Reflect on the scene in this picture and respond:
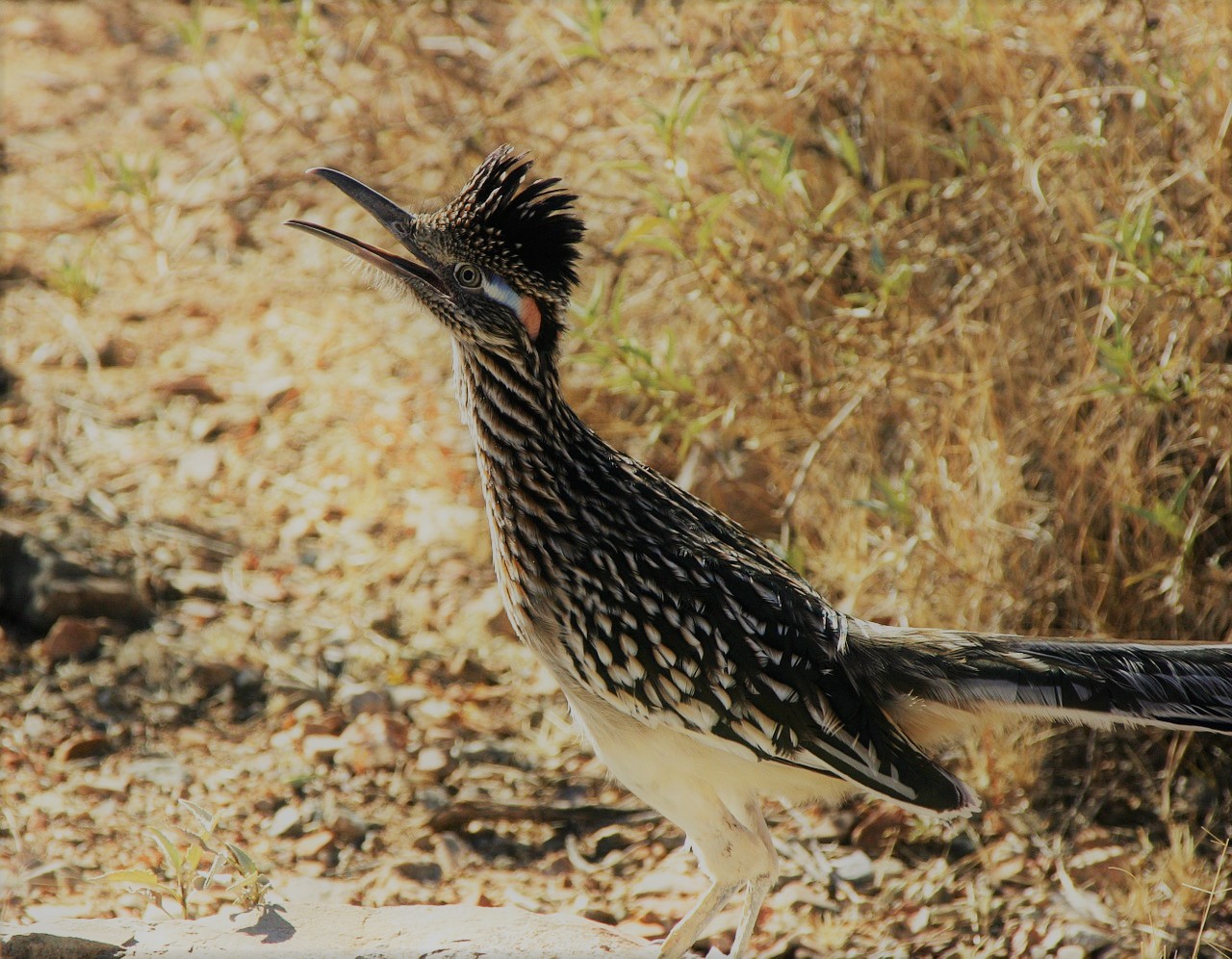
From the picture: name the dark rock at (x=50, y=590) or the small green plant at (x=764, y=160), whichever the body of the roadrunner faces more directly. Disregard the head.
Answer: the dark rock

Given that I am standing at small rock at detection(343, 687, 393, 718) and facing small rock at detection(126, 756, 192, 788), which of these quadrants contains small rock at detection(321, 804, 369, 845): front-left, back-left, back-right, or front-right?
front-left

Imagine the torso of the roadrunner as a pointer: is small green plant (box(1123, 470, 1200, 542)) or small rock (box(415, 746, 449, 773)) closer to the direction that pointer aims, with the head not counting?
the small rock

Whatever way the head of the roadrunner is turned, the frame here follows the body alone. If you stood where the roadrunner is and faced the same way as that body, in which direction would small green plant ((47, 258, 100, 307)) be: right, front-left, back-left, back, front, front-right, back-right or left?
front-right

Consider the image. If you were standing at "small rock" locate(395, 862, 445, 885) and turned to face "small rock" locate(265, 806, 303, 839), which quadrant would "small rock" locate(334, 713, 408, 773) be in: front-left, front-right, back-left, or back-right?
front-right

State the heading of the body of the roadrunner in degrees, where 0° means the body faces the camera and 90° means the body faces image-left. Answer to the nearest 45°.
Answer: approximately 90°

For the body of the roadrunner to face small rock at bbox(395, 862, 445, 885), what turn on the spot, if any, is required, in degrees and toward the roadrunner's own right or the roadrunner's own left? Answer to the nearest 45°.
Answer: approximately 45° to the roadrunner's own right

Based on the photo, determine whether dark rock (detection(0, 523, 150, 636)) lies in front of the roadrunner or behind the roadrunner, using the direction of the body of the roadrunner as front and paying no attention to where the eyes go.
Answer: in front

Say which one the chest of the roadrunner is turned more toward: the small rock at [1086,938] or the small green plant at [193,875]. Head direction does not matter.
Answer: the small green plant

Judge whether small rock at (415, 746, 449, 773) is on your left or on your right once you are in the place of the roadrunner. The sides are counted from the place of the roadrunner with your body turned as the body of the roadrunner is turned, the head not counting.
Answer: on your right

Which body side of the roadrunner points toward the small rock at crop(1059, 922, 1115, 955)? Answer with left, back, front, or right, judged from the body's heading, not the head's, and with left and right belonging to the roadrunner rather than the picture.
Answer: back

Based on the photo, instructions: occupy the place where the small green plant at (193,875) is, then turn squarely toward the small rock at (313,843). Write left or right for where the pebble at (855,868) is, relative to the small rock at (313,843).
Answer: right

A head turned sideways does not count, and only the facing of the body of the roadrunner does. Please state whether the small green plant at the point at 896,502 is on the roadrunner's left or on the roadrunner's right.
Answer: on the roadrunner's right

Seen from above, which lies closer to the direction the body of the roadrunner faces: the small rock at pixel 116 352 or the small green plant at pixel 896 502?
the small rock

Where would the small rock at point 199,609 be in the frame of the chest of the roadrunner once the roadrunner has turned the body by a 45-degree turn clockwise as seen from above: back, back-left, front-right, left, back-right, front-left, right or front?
front
